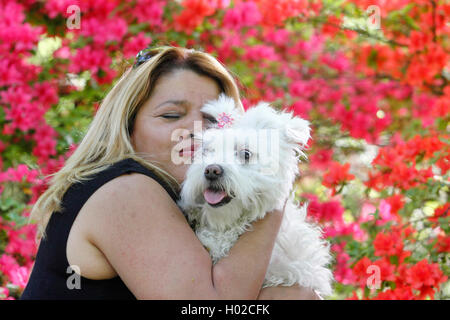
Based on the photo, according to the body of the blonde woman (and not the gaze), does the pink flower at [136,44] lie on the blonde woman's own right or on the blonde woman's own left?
on the blonde woman's own left

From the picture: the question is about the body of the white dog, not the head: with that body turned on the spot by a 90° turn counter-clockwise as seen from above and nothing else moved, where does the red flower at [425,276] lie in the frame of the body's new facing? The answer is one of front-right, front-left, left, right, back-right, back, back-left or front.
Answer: left

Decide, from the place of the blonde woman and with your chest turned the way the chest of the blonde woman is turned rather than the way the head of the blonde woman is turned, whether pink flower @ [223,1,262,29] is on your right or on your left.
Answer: on your left

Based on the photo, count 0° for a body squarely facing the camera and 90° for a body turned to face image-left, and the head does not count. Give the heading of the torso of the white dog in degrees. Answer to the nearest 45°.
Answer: approximately 45°

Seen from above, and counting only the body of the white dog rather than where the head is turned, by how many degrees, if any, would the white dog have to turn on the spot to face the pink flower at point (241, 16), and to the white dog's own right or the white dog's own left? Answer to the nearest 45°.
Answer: approximately 135° to the white dog's own right

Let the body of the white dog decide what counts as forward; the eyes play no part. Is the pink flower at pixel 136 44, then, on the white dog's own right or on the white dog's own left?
on the white dog's own right
